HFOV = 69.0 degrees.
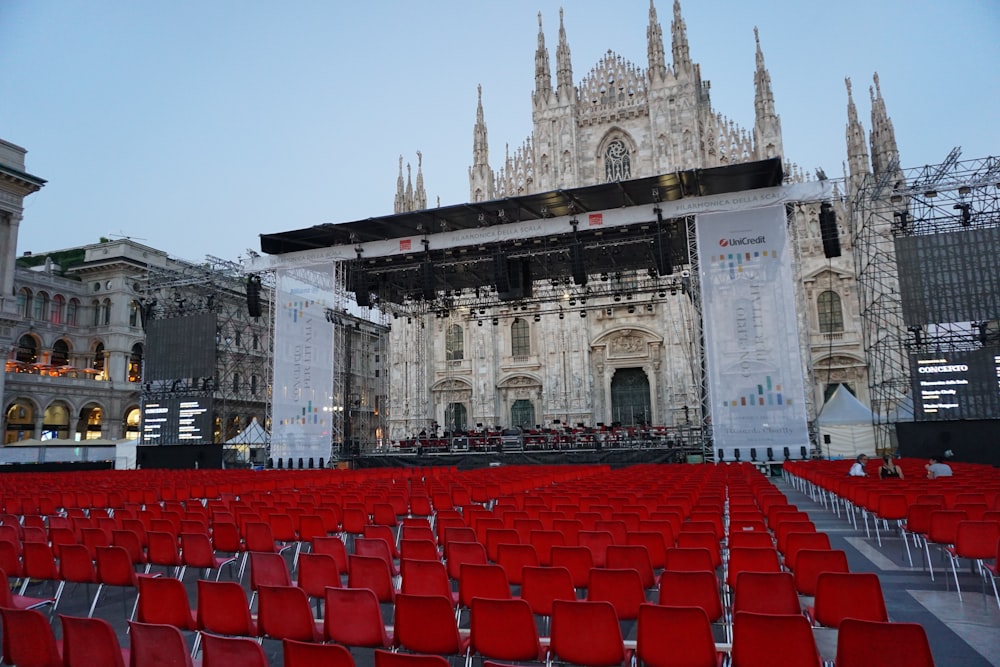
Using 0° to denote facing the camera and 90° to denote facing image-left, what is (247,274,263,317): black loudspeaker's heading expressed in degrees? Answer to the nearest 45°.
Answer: approximately 45°

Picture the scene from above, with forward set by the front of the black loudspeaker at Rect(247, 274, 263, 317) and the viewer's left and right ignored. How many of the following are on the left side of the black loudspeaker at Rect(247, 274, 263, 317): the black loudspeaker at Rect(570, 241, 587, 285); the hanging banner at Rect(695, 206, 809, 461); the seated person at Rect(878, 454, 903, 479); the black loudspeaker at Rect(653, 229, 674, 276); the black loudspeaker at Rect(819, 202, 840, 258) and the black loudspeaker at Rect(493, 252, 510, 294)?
6

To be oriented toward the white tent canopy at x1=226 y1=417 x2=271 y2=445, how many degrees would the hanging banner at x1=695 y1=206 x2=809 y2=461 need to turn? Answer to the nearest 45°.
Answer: approximately 90° to its right

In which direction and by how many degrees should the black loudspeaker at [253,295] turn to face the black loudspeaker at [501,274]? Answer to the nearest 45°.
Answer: approximately 90° to its left

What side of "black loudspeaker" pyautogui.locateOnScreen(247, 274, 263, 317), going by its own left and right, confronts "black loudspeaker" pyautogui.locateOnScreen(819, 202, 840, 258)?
left

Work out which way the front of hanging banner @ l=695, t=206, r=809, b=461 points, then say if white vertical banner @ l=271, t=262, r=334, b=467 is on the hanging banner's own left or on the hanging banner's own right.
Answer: on the hanging banner's own right

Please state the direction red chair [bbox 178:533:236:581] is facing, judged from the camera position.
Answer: facing away from the viewer and to the right of the viewer

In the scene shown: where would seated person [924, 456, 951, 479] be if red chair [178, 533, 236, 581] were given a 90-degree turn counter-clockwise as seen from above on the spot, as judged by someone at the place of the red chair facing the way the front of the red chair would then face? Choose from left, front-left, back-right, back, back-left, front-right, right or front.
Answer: back-right

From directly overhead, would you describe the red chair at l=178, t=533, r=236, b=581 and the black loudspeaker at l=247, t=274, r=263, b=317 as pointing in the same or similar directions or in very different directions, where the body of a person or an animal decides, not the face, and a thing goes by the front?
very different directions

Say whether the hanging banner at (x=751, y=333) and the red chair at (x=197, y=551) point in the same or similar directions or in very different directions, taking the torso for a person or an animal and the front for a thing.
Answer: very different directions

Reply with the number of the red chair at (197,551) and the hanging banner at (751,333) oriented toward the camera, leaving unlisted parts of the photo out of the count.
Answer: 1

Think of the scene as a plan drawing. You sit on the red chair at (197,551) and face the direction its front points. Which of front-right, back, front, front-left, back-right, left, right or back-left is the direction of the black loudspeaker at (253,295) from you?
front-left

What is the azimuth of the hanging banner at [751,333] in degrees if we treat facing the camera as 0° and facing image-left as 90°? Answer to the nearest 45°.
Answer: approximately 0°
